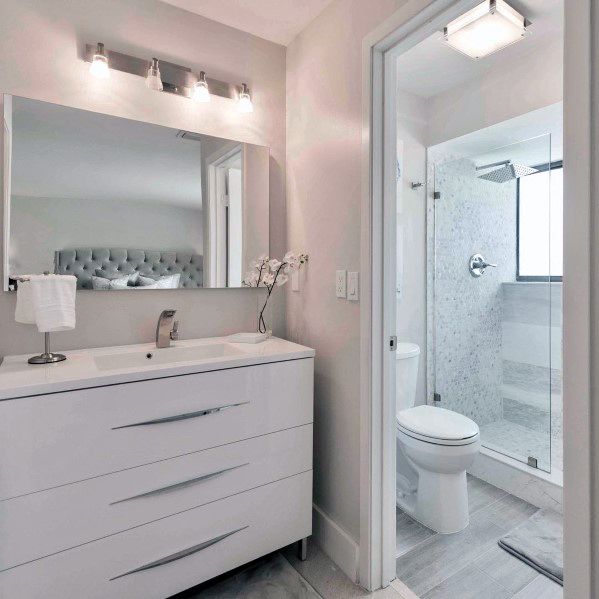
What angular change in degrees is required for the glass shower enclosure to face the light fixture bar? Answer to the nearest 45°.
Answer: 0° — it already faces it

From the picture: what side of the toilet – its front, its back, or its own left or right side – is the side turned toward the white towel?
right

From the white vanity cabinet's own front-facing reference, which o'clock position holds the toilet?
The toilet is roughly at 10 o'clock from the white vanity cabinet.

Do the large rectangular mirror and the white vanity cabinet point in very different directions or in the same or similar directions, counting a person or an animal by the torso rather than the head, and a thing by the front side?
same or similar directions

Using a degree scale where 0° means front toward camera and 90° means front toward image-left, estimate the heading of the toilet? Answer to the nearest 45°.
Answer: approximately 315°

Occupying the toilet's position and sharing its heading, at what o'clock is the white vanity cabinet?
The white vanity cabinet is roughly at 3 o'clock from the toilet.

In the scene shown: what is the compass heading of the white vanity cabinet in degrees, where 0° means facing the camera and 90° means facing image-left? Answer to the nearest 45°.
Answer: approximately 315°

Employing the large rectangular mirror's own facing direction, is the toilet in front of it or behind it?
in front
